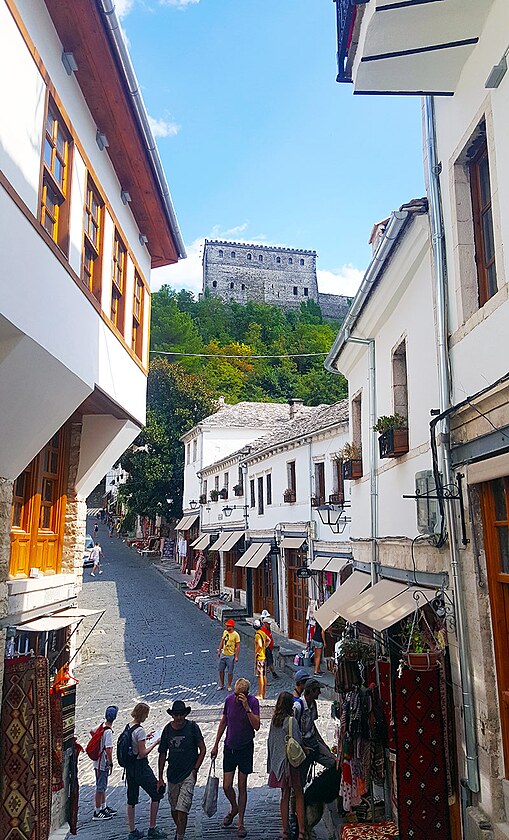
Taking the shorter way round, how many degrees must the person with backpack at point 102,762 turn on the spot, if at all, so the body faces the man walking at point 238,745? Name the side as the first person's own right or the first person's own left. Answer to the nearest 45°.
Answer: approximately 45° to the first person's own right

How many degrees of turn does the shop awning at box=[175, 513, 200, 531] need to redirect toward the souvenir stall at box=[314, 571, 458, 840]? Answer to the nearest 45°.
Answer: approximately 45° to its left

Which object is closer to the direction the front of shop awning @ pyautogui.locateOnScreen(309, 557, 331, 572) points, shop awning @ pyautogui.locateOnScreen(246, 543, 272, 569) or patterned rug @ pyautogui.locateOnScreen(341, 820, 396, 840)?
the patterned rug

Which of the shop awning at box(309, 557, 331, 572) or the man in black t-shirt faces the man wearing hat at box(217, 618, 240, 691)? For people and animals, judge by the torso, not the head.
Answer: the shop awning

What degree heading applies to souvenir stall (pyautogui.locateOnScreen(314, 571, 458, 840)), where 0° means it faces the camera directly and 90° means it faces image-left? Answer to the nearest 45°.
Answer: approximately 45°

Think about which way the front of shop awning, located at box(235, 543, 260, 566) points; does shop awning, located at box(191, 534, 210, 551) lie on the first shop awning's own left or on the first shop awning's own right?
on the first shop awning's own right

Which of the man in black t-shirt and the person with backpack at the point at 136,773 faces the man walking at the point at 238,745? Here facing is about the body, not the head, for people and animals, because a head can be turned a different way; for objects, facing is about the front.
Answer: the person with backpack

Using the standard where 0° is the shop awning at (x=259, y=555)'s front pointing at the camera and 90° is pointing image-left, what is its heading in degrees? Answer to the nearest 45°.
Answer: approximately 45°
